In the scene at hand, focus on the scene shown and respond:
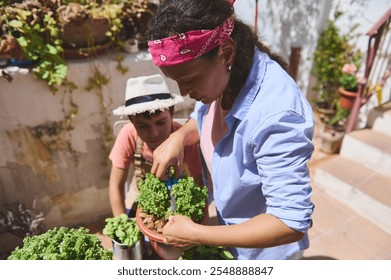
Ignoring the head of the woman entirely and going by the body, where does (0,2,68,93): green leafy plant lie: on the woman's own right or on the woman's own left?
on the woman's own right

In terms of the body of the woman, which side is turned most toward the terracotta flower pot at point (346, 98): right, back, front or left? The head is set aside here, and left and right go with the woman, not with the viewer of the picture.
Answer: back

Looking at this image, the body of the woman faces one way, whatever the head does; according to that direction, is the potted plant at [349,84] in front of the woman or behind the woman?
behind

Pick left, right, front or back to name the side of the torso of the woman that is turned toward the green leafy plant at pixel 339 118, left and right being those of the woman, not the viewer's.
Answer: back

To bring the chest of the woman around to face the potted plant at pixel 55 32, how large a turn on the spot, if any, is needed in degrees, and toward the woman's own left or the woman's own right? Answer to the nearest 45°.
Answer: approximately 90° to the woman's own right

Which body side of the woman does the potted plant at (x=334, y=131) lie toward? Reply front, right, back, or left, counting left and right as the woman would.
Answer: back

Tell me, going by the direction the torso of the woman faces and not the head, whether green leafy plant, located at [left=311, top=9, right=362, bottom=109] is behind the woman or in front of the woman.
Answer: behind

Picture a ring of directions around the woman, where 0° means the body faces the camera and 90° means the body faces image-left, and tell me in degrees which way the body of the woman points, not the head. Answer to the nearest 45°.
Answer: approximately 45°
